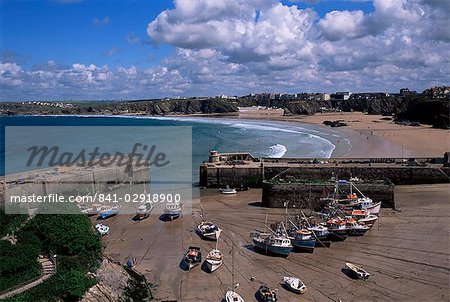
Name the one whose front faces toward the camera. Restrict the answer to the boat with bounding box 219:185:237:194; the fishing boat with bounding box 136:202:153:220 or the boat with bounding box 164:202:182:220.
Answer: the boat with bounding box 164:202:182:220

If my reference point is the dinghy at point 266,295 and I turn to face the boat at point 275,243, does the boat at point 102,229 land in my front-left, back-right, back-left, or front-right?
front-left

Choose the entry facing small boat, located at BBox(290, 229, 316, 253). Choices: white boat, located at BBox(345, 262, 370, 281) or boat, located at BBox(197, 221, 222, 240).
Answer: the white boat

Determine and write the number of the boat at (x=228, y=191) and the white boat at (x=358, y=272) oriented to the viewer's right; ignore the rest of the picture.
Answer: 1

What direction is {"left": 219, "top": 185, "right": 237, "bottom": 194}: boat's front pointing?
to the viewer's right

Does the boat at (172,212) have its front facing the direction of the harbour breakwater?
no

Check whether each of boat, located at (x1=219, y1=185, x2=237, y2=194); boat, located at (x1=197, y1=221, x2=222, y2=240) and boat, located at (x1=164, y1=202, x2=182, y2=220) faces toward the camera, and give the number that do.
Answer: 1

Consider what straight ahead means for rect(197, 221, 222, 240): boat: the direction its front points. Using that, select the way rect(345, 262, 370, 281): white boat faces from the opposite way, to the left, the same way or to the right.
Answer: the same way

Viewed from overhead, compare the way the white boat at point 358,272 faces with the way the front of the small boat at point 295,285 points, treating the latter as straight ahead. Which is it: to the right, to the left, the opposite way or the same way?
the same way

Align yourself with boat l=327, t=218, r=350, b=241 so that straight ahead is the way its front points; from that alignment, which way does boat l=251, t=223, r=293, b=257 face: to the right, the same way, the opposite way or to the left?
the same way

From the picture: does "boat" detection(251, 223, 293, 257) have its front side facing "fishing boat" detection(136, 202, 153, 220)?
no

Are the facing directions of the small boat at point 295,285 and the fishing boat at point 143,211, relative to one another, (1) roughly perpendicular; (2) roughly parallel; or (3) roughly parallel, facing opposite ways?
roughly perpendicular
